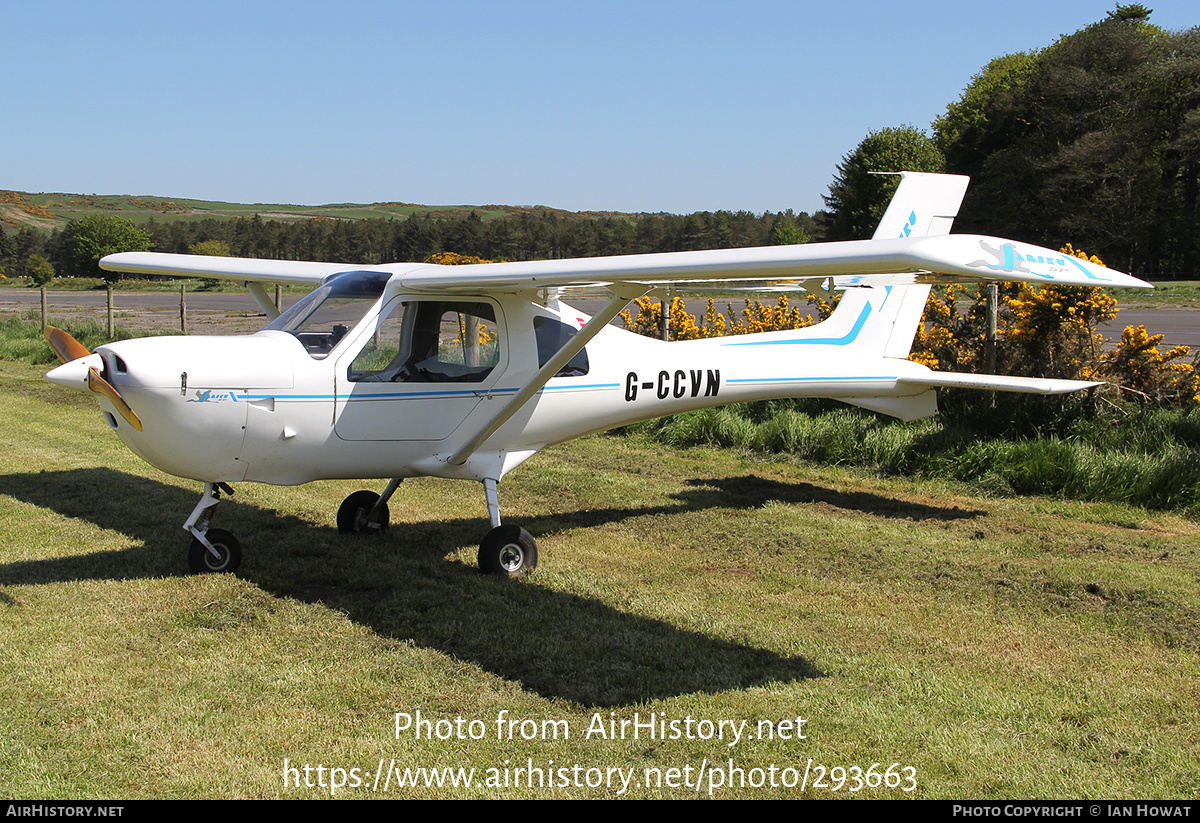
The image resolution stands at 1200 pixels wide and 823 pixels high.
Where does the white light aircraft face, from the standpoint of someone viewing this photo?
facing the viewer and to the left of the viewer
